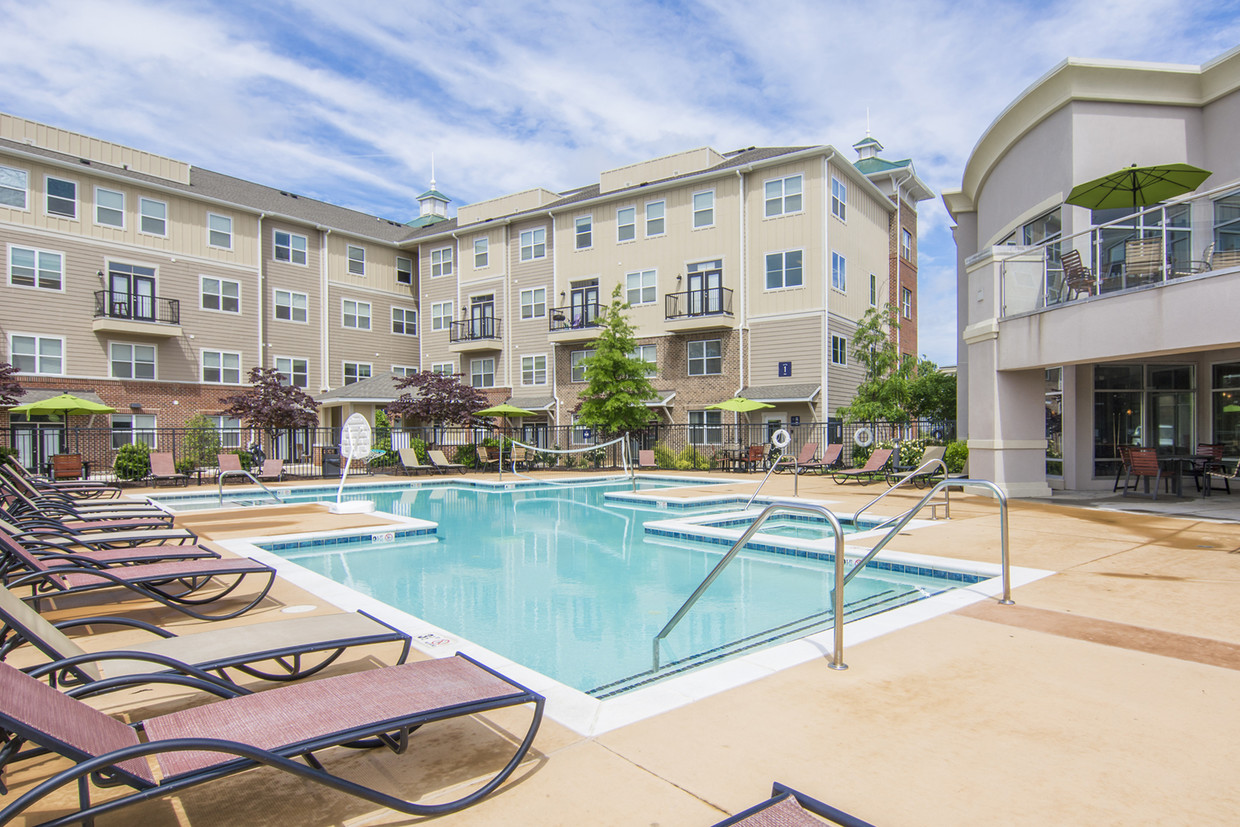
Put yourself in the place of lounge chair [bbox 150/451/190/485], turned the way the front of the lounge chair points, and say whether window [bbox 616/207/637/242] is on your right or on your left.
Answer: on your left

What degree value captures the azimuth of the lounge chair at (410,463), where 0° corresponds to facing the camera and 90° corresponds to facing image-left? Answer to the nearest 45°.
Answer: approximately 315°

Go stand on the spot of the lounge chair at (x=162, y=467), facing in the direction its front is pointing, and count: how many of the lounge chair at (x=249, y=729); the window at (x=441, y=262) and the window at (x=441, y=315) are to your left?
2

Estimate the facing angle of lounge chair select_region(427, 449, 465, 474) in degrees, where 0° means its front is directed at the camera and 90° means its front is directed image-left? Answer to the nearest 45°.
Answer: approximately 315°

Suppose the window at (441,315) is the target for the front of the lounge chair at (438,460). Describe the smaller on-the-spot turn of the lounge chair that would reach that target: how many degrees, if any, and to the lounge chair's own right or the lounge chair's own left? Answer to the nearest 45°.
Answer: approximately 135° to the lounge chair's own left

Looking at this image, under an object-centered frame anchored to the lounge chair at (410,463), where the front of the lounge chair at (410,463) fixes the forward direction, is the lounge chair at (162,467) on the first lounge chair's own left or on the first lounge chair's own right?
on the first lounge chair's own right

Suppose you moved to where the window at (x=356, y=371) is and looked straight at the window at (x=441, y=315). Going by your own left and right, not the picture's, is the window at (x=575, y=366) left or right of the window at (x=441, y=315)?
right

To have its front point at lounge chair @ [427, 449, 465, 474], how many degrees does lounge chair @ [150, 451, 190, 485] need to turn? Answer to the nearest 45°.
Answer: approximately 45° to its left

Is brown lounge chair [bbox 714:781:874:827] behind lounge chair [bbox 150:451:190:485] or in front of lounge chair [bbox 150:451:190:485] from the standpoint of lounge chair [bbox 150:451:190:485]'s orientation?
in front

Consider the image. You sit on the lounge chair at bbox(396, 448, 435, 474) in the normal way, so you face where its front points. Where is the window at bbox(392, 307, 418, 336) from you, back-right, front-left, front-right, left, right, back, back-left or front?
back-left
